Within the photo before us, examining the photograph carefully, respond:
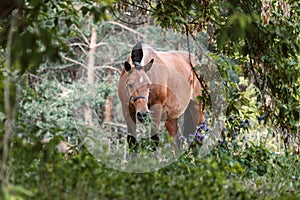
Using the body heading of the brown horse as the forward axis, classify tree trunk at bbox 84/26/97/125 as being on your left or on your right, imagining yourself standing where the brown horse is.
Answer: on your right

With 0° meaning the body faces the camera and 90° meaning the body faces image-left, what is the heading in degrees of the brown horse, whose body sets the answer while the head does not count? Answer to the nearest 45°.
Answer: approximately 45°
